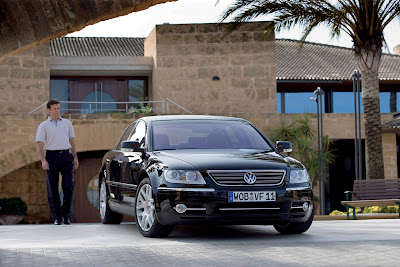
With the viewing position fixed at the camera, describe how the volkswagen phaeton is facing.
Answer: facing the viewer and to the right of the viewer

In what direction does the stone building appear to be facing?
toward the camera

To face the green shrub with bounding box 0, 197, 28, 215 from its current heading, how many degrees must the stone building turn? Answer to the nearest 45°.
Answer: approximately 45° to its right

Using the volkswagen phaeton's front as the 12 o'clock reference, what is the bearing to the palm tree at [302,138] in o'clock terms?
The palm tree is roughly at 8 o'clock from the volkswagen phaeton.

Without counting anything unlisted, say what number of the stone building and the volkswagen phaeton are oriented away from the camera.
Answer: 0

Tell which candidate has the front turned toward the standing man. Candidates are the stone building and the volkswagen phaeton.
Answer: the stone building

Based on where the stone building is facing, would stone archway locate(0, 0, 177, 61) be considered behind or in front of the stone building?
in front

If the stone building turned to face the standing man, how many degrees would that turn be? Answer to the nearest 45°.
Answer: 0° — it already faces them

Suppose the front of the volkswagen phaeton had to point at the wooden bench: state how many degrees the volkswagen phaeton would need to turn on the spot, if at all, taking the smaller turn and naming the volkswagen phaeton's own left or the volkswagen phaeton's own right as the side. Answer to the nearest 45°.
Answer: approximately 90° to the volkswagen phaeton's own left

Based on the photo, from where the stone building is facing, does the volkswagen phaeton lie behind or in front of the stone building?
in front
